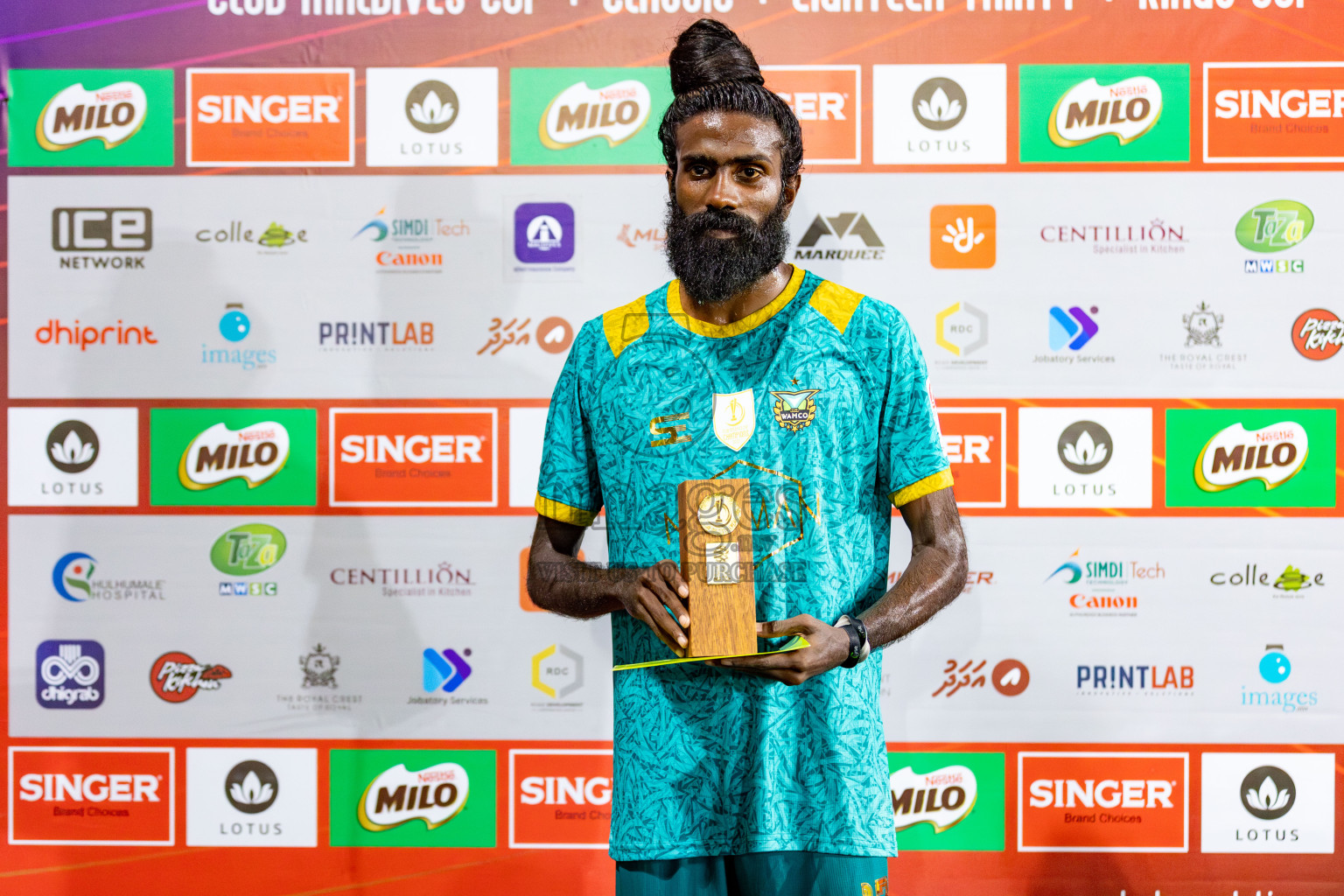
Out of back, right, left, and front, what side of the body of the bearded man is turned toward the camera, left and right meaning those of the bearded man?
front

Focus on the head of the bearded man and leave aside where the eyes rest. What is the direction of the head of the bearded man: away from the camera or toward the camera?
toward the camera
